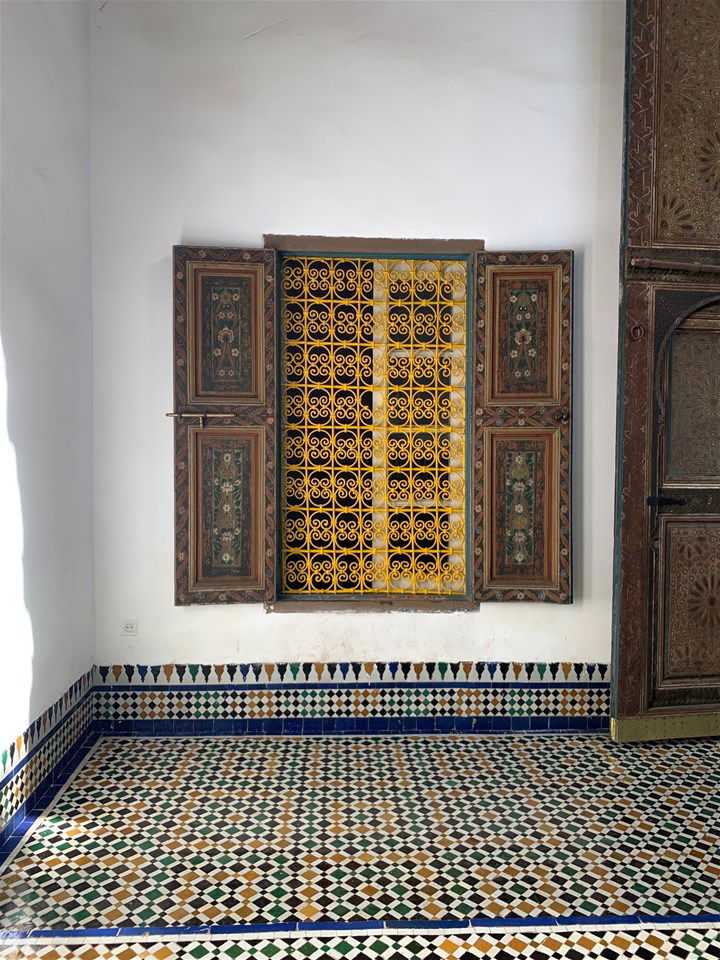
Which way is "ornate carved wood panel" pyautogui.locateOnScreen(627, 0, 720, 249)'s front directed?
toward the camera

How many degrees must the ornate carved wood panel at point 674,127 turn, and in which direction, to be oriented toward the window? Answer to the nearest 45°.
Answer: approximately 90° to its right
